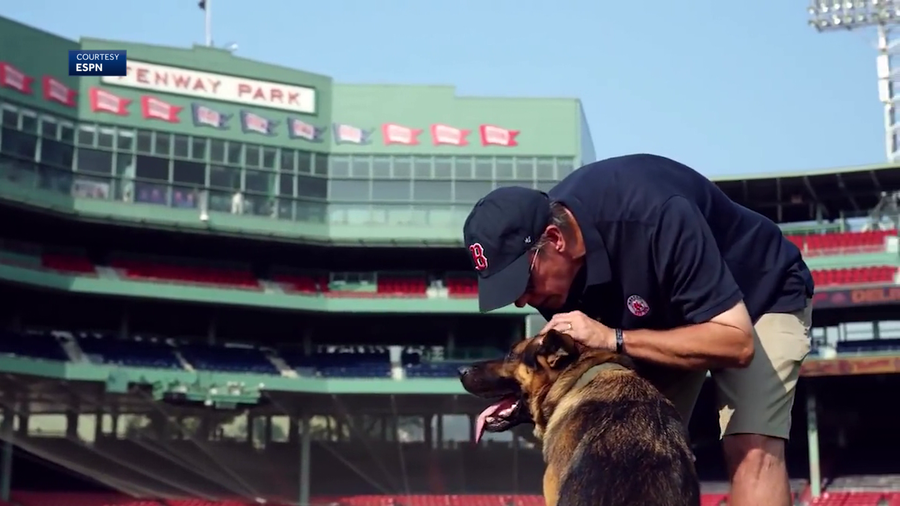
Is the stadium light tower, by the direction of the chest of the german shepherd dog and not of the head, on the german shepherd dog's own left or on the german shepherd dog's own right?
on the german shepherd dog's own right

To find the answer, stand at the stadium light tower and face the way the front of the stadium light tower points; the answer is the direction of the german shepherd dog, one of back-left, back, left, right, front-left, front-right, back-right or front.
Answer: front-left

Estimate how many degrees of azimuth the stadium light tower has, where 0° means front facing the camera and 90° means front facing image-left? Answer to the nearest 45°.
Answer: approximately 45°

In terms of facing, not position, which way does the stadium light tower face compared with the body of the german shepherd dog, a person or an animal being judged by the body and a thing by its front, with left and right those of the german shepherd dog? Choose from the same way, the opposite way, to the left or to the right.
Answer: to the left

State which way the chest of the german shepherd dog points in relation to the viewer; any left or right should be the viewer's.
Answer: facing away from the viewer and to the left of the viewer
